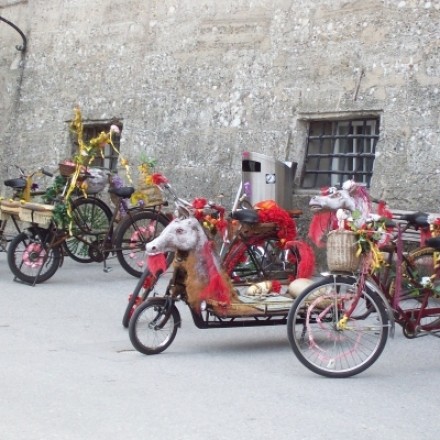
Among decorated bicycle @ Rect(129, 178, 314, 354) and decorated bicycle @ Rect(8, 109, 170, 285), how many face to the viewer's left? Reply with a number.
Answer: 2

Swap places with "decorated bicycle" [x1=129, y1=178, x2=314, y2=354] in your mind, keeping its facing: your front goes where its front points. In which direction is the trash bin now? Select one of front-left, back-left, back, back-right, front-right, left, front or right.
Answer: right

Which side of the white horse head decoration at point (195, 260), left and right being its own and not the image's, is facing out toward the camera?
left

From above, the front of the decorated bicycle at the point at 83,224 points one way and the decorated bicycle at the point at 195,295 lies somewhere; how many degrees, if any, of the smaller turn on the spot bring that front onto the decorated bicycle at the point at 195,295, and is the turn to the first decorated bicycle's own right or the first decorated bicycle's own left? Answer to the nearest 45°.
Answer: approximately 90° to the first decorated bicycle's own left

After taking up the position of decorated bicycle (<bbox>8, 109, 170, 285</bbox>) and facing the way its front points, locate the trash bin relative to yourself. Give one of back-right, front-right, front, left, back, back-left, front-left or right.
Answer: back

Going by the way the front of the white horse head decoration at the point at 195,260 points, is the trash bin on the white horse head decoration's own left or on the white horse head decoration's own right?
on the white horse head decoration's own right

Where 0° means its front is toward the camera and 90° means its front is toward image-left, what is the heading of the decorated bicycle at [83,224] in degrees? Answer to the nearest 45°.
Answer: approximately 90°

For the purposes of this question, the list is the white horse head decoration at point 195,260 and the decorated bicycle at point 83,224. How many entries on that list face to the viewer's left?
2

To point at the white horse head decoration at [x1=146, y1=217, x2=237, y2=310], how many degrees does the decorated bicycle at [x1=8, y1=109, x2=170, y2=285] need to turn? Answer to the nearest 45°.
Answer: approximately 90° to its left

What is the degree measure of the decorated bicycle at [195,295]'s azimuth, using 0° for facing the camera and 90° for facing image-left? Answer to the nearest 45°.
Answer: approximately 90°
